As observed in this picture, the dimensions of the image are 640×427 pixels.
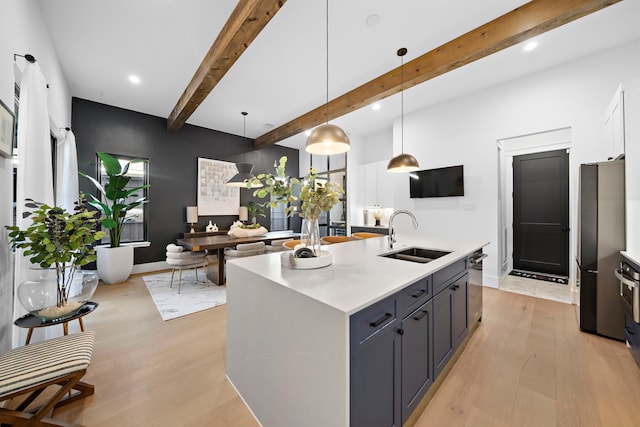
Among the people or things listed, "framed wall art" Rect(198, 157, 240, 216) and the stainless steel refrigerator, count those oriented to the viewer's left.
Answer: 1

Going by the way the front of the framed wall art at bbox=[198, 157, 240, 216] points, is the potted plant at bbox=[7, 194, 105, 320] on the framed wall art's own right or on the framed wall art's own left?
on the framed wall art's own right

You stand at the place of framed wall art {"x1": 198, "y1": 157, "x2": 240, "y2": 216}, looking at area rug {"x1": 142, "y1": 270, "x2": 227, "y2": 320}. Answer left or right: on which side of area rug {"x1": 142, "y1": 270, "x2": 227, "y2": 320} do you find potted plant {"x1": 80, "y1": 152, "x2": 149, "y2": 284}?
right

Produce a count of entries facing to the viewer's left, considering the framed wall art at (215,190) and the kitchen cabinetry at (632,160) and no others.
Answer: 1

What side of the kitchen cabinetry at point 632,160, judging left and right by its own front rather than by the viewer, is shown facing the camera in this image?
left

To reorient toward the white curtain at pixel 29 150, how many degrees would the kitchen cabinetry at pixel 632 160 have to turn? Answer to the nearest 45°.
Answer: approximately 45° to its left

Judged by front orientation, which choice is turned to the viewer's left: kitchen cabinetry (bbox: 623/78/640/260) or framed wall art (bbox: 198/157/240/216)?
the kitchen cabinetry

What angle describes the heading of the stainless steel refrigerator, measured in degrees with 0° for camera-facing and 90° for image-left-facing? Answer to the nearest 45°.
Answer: approximately 90°
